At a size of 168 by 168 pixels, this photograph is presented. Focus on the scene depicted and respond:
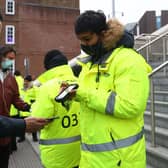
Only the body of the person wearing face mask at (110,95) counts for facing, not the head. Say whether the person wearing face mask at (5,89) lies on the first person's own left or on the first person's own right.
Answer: on the first person's own right

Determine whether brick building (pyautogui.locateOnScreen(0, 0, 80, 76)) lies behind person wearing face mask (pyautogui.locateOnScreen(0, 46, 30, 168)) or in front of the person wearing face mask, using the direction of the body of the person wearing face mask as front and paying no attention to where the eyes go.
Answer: behind

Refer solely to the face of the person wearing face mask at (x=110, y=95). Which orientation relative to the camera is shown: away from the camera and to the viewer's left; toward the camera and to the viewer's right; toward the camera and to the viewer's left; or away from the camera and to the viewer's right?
toward the camera and to the viewer's left

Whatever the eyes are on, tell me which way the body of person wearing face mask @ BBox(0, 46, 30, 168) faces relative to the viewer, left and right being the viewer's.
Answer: facing the viewer

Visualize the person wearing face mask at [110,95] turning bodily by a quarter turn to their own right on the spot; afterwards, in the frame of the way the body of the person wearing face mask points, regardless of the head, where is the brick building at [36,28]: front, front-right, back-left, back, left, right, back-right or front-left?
front-right
